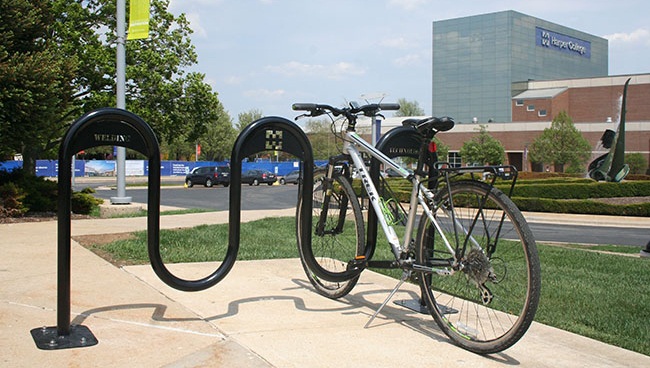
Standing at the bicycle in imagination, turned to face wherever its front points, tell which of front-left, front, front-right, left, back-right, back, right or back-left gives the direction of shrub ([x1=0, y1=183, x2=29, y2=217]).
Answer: front

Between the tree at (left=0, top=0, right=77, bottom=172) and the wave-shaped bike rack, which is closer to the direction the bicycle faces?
the tree

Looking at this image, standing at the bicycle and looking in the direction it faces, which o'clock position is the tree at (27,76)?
The tree is roughly at 12 o'clock from the bicycle.

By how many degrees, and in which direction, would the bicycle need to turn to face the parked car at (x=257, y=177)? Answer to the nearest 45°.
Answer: approximately 45° to its right

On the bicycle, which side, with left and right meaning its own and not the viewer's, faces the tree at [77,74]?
front

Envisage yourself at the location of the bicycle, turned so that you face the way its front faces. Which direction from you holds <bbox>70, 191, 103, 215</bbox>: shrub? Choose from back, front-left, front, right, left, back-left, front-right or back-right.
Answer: front

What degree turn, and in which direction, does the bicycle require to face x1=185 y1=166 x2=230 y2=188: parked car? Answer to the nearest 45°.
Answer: approximately 45° to its right

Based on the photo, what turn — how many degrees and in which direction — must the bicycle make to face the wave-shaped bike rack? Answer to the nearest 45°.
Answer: approximately 45° to its left

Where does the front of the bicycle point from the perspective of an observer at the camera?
facing away from the viewer and to the left of the viewer

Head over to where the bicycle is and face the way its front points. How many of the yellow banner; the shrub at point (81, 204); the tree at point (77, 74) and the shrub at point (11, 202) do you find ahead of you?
4

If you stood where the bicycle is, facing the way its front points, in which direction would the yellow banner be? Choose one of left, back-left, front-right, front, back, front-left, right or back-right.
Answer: front
